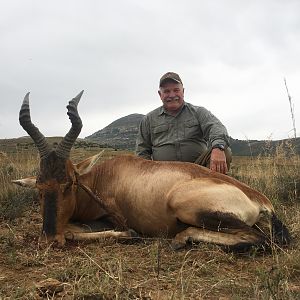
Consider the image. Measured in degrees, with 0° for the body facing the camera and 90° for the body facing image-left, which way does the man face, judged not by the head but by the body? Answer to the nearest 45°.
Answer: approximately 0°
